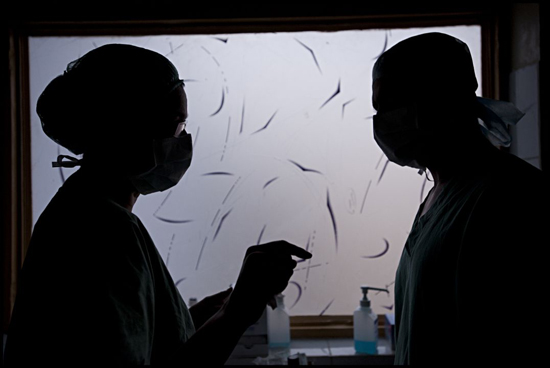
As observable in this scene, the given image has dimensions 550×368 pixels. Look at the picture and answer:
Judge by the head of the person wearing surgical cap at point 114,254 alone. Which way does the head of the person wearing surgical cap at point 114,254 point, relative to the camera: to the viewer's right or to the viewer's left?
to the viewer's right

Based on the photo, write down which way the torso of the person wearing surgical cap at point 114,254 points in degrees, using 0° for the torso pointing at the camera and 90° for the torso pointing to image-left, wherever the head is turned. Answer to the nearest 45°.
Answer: approximately 270°

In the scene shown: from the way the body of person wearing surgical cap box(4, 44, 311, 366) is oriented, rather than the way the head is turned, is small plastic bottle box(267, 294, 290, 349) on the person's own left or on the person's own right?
on the person's own left

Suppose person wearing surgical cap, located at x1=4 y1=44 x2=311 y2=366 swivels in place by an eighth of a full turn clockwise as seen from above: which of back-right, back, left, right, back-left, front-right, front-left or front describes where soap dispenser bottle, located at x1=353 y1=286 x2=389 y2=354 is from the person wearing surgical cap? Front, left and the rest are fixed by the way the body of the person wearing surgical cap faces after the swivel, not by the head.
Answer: left
